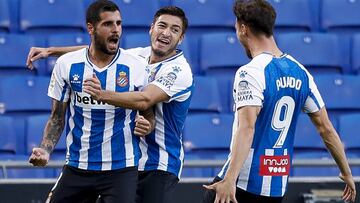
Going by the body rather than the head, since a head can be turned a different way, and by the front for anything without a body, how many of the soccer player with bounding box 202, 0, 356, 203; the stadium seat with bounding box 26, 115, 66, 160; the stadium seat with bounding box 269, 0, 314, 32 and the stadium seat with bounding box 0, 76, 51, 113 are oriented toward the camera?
3

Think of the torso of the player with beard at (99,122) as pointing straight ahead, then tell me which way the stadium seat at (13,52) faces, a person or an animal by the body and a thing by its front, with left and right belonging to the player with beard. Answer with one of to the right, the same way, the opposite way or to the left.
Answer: the same way

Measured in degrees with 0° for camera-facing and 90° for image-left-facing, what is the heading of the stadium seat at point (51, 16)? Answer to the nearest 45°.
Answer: approximately 0°

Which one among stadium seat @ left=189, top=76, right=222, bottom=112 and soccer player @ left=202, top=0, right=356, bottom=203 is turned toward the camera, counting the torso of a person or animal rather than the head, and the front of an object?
the stadium seat

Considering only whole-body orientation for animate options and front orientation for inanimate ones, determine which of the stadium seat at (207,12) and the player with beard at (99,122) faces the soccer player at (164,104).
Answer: the stadium seat

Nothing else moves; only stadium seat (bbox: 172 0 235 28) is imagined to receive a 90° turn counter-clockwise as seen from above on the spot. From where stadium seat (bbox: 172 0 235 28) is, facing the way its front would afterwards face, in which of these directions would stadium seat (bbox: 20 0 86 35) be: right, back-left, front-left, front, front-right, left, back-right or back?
back

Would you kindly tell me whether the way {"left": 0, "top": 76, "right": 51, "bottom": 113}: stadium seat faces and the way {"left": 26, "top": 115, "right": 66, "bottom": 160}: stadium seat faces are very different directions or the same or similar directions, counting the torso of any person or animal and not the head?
same or similar directions

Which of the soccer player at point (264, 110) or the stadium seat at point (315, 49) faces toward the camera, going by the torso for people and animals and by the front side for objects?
the stadium seat

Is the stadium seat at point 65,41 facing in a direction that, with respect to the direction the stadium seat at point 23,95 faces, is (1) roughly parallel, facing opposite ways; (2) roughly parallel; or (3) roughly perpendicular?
roughly parallel

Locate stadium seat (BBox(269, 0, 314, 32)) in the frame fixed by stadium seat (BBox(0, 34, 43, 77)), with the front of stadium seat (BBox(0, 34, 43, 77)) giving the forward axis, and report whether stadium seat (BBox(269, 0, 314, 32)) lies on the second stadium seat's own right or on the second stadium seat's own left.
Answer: on the second stadium seat's own left

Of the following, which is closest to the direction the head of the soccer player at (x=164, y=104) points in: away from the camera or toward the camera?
toward the camera

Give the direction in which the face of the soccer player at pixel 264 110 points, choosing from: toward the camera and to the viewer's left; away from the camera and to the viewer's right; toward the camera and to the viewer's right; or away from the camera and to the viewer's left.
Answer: away from the camera and to the viewer's left

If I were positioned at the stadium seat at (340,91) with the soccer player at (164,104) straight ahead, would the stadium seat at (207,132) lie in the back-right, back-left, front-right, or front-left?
front-right

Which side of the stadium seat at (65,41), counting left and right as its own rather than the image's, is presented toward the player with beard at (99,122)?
front

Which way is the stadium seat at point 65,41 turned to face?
toward the camera

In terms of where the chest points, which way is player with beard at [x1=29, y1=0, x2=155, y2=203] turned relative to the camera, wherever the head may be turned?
toward the camera

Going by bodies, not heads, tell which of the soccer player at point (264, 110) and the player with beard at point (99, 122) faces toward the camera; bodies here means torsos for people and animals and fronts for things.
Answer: the player with beard

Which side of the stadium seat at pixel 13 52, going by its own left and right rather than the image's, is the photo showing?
front

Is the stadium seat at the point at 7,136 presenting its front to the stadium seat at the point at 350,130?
no

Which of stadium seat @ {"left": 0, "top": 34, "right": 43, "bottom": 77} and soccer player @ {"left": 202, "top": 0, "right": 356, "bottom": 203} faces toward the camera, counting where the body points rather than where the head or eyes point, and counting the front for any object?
the stadium seat

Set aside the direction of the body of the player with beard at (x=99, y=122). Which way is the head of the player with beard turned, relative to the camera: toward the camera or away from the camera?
toward the camera
